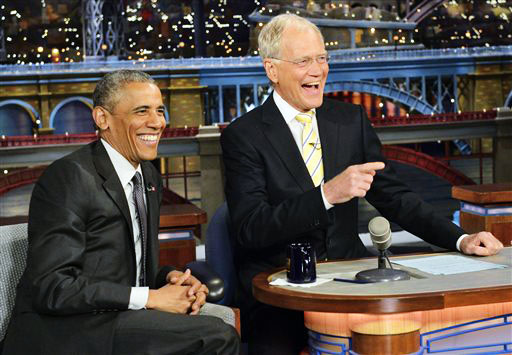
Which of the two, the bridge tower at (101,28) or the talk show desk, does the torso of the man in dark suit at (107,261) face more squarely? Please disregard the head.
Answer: the talk show desk

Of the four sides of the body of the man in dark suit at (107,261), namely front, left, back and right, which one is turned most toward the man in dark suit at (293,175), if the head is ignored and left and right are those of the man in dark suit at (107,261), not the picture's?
left

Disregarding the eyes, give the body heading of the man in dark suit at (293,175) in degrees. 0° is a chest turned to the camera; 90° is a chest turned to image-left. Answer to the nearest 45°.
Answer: approximately 315°

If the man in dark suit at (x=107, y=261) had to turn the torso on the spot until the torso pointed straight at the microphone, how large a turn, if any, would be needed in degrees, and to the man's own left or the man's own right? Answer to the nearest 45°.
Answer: approximately 45° to the man's own left

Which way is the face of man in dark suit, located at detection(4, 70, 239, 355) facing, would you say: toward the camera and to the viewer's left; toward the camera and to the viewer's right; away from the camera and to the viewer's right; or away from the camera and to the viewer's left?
toward the camera and to the viewer's right

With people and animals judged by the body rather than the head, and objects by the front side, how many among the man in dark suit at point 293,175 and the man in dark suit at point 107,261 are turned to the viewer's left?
0

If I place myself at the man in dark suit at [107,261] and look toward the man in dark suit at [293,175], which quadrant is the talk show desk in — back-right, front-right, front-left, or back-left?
front-right

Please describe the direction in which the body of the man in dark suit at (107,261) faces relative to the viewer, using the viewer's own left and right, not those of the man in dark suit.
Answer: facing the viewer and to the right of the viewer

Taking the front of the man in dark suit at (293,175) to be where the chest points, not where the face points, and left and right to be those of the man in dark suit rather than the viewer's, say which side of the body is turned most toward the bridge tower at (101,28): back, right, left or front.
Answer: back

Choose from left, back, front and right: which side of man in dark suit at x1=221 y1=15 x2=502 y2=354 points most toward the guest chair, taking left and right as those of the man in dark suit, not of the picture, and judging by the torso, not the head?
right

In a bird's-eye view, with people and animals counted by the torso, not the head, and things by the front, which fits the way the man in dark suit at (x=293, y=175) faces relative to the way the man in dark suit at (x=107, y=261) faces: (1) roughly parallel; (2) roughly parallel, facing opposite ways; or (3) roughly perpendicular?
roughly parallel

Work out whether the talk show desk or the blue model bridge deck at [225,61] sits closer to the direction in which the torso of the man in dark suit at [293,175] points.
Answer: the talk show desk

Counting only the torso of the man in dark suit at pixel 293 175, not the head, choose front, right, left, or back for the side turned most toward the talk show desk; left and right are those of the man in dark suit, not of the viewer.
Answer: front
